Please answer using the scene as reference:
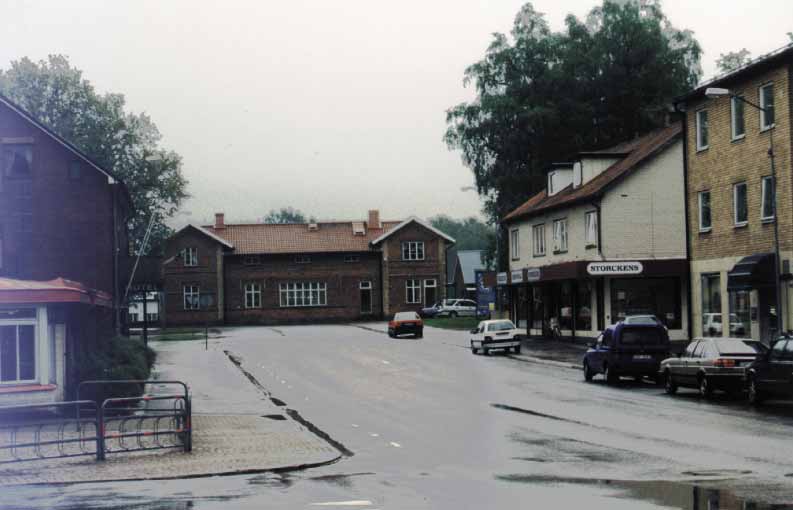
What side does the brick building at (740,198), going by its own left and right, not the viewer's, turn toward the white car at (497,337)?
right

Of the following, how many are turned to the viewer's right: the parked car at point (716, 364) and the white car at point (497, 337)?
0

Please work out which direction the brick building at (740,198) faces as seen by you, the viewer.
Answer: facing the viewer and to the left of the viewer

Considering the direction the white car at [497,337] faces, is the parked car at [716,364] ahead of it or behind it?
behind

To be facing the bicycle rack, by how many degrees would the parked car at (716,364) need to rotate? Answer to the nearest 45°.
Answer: approximately 90° to its left

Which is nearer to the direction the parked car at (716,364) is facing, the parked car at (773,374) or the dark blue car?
the dark blue car

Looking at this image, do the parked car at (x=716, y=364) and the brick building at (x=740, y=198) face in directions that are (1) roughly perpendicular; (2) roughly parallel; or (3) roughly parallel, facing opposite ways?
roughly perpendicular

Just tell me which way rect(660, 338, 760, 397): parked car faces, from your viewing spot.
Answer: facing away from the viewer and to the left of the viewer

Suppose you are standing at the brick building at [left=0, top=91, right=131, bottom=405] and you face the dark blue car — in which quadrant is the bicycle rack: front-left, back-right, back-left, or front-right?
front-right

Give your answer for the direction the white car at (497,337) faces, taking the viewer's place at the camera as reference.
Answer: facing away from the viewer and to the left of the viewer

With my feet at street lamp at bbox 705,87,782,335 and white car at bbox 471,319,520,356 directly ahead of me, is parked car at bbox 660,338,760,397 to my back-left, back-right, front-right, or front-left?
back-left

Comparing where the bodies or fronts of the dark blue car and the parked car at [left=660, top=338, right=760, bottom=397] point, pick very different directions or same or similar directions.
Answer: same or similar directions

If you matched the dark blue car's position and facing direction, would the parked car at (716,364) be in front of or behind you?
behind

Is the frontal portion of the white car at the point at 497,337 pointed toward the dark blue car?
no

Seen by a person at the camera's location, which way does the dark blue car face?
facing away from the viewer and to the left of the viewer

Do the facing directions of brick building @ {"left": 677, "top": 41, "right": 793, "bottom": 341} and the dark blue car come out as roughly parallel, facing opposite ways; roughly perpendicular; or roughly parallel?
roughly perpendicular

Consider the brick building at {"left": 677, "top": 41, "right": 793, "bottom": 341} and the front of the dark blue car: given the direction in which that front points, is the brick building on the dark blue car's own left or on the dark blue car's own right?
on the dark blue car's own right

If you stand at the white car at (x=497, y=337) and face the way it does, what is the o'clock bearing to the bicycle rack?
The bicycle rack is roughly at 8 o'clock from the white car.
